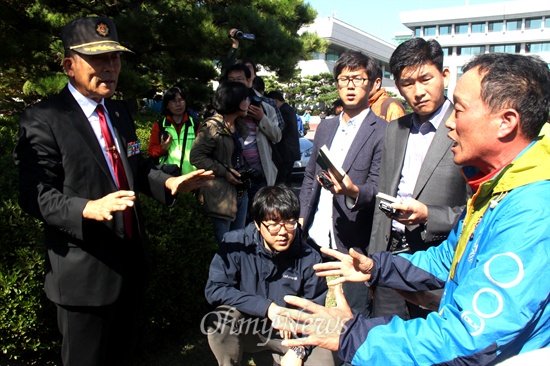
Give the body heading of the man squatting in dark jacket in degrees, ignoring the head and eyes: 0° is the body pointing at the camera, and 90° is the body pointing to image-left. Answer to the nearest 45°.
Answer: approximately 0°

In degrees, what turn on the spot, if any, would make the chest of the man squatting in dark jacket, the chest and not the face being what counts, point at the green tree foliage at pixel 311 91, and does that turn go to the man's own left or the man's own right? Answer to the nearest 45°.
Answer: approximately 180°

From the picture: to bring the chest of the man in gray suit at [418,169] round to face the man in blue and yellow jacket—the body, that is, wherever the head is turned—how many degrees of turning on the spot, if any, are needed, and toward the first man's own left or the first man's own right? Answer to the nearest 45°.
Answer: approximately 45° to the first man's own left

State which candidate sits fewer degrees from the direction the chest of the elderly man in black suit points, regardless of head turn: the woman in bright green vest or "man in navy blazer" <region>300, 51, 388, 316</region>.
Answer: the man in navy blazer

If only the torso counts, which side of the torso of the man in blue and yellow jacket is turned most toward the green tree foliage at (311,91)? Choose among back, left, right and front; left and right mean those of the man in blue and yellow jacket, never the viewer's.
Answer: right

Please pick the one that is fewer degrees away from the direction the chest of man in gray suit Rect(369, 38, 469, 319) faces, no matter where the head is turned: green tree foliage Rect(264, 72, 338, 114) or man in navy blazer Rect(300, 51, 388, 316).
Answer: the man in navy blazer

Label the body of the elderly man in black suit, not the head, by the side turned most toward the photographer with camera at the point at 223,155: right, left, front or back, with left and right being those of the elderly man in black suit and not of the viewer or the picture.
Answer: left

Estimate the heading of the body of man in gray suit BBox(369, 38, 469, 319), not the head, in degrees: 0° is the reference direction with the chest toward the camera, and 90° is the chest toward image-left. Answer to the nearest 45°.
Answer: approximately 45°

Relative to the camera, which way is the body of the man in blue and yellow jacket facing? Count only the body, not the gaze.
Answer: to the viewer's left

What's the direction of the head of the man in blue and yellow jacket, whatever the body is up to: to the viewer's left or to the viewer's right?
to the viewer's left

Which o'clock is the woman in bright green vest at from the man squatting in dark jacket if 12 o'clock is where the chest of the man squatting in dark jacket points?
The woman in bright green vest is roughly at 5 o'clock from the man squatting in dark jacket.

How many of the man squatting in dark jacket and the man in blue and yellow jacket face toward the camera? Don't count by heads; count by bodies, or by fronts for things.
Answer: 1

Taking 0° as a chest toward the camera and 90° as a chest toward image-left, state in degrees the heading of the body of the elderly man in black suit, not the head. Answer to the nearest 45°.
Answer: approximately 315°

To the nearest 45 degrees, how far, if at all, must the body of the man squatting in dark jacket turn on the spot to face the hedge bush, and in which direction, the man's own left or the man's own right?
approximately 135° to the man's own right

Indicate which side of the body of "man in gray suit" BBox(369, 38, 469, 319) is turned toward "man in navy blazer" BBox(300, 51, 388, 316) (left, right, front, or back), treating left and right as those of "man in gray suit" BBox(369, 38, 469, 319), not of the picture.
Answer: right
